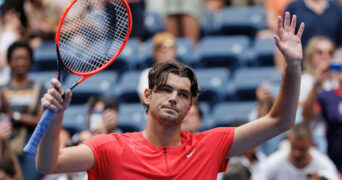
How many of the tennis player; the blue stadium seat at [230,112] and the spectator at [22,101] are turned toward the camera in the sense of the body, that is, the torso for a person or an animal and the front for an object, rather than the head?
3

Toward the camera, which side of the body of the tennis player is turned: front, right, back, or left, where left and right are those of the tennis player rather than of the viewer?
front

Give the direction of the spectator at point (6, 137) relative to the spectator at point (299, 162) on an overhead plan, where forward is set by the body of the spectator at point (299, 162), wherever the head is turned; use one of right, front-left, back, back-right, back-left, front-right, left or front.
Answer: right

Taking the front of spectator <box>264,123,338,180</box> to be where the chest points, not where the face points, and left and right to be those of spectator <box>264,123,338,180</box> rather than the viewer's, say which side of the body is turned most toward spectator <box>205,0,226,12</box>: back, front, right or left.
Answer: back

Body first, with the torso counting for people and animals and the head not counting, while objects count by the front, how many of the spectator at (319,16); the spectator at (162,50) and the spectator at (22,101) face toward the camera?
3

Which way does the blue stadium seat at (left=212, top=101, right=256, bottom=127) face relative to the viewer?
toward the camera

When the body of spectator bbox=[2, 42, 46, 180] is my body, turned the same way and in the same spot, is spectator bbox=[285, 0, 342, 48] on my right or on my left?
on my left

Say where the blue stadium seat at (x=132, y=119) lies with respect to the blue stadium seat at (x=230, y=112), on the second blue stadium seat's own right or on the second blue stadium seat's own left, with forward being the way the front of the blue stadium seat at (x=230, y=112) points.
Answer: on the second blue stadium seat's own right

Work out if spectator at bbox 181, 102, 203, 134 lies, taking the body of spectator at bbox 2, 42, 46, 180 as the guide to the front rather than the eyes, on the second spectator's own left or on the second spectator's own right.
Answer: on the second spectator's own left

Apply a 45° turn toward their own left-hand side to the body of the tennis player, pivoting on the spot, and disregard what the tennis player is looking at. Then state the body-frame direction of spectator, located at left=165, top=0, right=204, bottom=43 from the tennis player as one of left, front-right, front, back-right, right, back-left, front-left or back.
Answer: back-left

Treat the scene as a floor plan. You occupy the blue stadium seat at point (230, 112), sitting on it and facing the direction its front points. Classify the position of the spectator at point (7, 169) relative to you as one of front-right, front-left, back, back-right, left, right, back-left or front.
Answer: front-right

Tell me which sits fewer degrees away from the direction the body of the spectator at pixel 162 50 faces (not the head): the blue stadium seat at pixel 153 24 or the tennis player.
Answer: the tennis player
